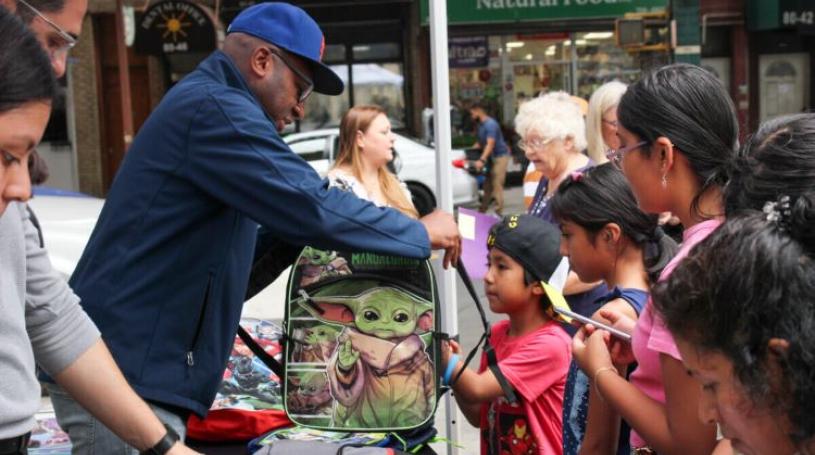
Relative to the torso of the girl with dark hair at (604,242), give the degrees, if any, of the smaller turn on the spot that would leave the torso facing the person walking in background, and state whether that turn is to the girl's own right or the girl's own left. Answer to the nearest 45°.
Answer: approximately 90° to the girl's own right

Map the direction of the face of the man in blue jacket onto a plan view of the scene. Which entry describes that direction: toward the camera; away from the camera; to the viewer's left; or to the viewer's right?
to the viewer's right

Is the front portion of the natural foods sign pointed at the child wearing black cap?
yes

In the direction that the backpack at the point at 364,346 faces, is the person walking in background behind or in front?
behind

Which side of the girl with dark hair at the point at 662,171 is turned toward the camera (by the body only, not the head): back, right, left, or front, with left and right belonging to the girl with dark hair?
left

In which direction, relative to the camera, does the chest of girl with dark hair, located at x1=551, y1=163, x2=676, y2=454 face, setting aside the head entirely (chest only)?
to the viewer's left

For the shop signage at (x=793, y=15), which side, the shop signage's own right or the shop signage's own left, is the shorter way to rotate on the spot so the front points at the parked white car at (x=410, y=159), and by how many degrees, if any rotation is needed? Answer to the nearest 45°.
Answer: approximately 45° to the shop signage's own right

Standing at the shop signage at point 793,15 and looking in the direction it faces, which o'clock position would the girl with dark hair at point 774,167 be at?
The girl with dark hair is roughly at 12 o'clock from the shop signage.

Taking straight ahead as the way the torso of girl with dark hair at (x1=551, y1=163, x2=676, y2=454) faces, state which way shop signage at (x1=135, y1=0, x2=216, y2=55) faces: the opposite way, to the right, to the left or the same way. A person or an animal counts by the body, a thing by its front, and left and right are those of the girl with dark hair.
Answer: to the left

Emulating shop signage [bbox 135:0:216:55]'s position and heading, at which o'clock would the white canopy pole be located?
The white canopy pole is roughly at 12 o'clock from the shop signage.
